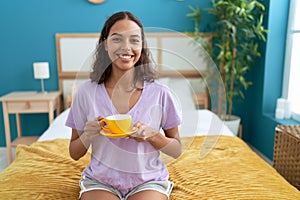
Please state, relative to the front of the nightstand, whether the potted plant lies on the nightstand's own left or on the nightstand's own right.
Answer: on the nightstand's own left

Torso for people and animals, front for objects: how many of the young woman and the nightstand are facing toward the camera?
2

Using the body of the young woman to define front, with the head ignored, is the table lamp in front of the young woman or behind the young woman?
behind

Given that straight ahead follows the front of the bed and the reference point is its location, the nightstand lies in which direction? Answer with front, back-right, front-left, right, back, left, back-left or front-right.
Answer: back-right

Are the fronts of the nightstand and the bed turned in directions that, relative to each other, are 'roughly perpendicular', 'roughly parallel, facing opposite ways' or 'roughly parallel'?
roughly parallel

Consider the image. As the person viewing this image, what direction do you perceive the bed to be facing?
facing the viewer

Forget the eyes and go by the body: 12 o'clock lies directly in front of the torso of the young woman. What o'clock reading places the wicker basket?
The wicker basket is roughly at 8 o'clock from the young woman.

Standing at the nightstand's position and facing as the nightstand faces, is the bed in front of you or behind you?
in front

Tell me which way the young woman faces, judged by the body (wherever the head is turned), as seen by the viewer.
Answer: toward the camera

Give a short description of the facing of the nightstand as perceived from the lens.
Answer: facing the viewer

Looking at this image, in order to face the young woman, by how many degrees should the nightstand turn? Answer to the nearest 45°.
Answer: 0° — it already faces them

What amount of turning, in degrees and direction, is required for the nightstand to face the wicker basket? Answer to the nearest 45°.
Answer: approximately 45° to its left
